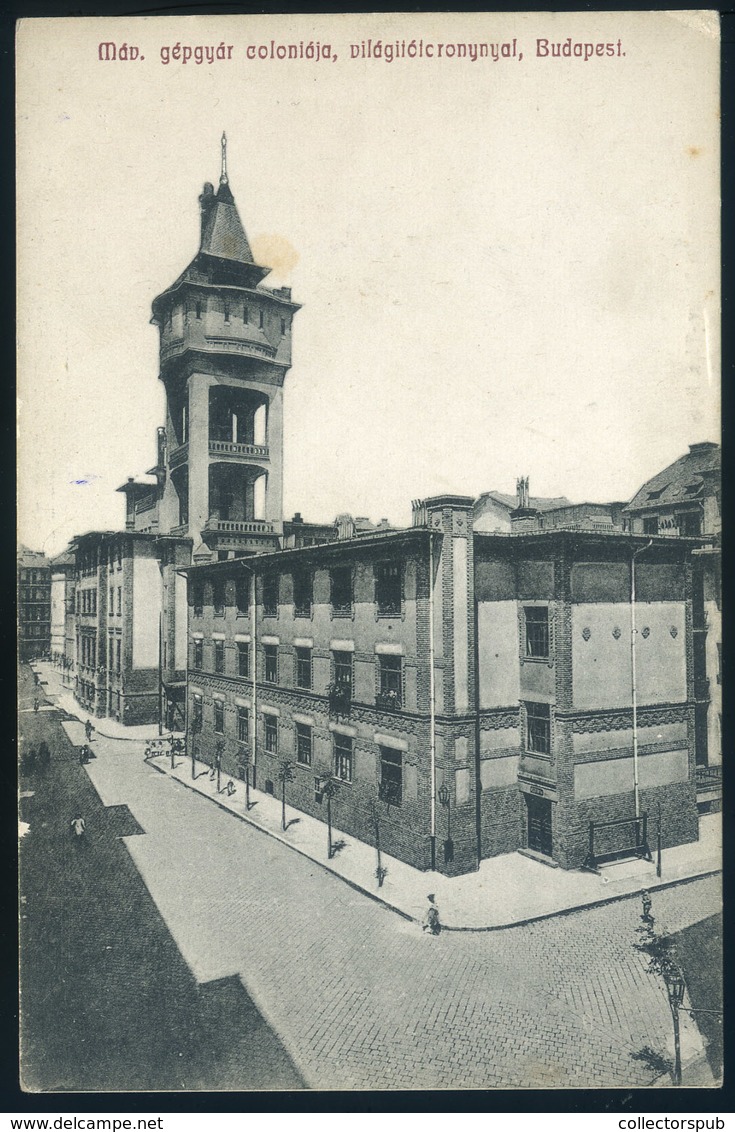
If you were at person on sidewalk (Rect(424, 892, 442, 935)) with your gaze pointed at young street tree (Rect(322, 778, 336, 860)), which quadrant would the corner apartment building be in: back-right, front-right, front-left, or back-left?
front-right

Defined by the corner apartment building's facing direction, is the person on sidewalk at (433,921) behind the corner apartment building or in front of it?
in front

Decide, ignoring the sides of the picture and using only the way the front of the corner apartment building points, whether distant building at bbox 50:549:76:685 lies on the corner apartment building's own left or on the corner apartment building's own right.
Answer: on the corner apartment building's own right
